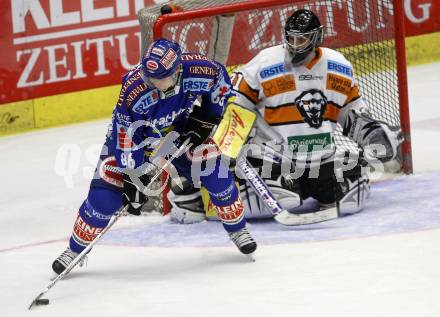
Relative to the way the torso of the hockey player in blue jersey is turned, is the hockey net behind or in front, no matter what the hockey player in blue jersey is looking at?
behind

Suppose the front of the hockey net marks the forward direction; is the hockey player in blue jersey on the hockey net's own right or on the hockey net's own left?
on the hockey net's own right

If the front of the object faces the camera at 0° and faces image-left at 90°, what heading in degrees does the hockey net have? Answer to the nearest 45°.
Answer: approximately 315°

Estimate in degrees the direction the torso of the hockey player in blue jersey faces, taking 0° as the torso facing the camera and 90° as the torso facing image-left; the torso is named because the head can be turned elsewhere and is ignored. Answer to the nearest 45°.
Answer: approximately 0°
